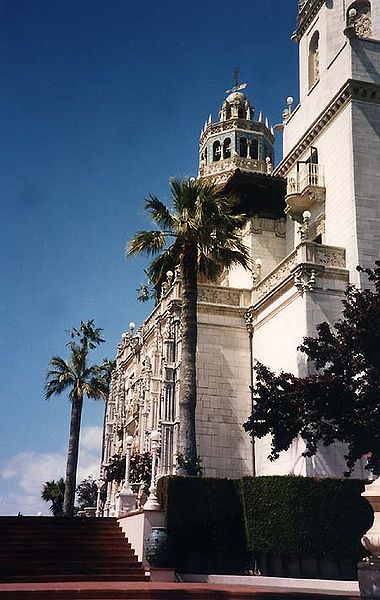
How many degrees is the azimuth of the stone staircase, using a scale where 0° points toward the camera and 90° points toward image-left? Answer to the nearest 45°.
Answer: approximately 0°

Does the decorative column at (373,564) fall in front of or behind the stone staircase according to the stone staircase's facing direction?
in front

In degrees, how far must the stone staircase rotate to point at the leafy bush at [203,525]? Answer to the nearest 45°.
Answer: approximately 90° to its left

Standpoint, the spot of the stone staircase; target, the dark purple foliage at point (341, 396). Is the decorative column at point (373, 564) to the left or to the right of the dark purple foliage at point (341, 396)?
right

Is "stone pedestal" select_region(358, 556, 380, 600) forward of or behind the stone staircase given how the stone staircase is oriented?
forward

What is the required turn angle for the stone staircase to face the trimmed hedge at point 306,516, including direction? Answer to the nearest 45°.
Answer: approximately 90° to its left
